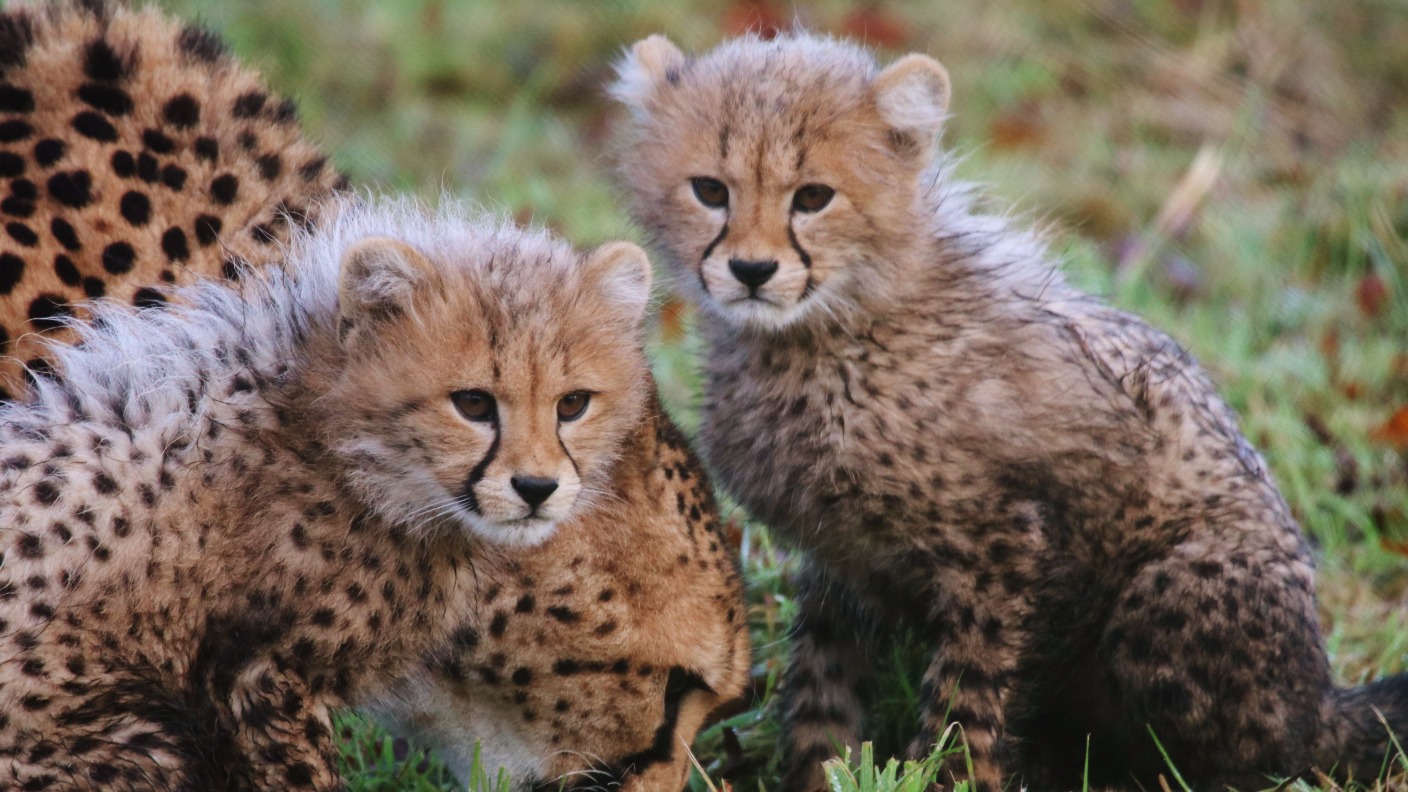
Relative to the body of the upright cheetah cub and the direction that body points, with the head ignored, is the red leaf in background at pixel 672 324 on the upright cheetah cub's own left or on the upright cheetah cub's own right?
on the upright cheetah cub's own right

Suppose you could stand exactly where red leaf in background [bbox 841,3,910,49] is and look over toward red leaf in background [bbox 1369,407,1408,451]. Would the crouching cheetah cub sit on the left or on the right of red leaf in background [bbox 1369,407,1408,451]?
right

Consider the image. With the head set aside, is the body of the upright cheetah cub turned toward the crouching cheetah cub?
yes

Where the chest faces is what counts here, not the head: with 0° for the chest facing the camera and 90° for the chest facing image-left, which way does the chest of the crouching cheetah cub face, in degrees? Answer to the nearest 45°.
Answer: approximately 315°

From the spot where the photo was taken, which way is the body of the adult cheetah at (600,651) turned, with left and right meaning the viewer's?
facing to the right of the viewer

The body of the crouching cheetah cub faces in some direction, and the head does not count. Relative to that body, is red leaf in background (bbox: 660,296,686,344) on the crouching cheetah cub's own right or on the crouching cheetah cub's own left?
on the crouching cheetah cub's own left

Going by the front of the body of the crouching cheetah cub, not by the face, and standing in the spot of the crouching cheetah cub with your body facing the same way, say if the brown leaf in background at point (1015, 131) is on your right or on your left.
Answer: on your left
